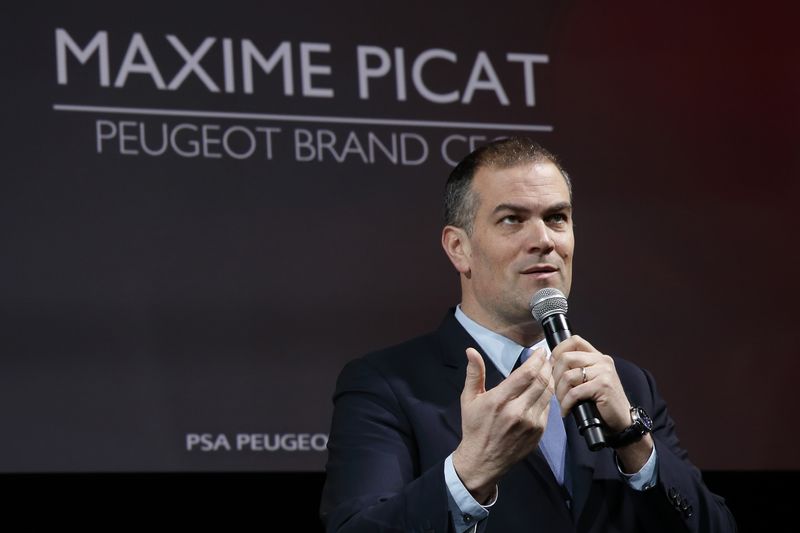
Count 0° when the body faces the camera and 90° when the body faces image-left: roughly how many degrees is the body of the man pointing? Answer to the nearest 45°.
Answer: approximately 315°

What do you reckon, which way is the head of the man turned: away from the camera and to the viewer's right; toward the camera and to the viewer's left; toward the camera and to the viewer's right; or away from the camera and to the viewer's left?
toward the camera and to the viewer's right
